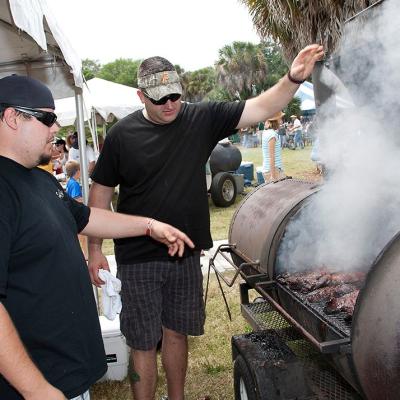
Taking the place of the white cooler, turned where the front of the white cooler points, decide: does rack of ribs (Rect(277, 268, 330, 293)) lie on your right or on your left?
on your left

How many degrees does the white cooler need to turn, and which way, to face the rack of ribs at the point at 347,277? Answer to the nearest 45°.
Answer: approximately 45° to its left

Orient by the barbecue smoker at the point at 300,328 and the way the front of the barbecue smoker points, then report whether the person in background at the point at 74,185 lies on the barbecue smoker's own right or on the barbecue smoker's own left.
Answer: on the barbecue smoker's own right
